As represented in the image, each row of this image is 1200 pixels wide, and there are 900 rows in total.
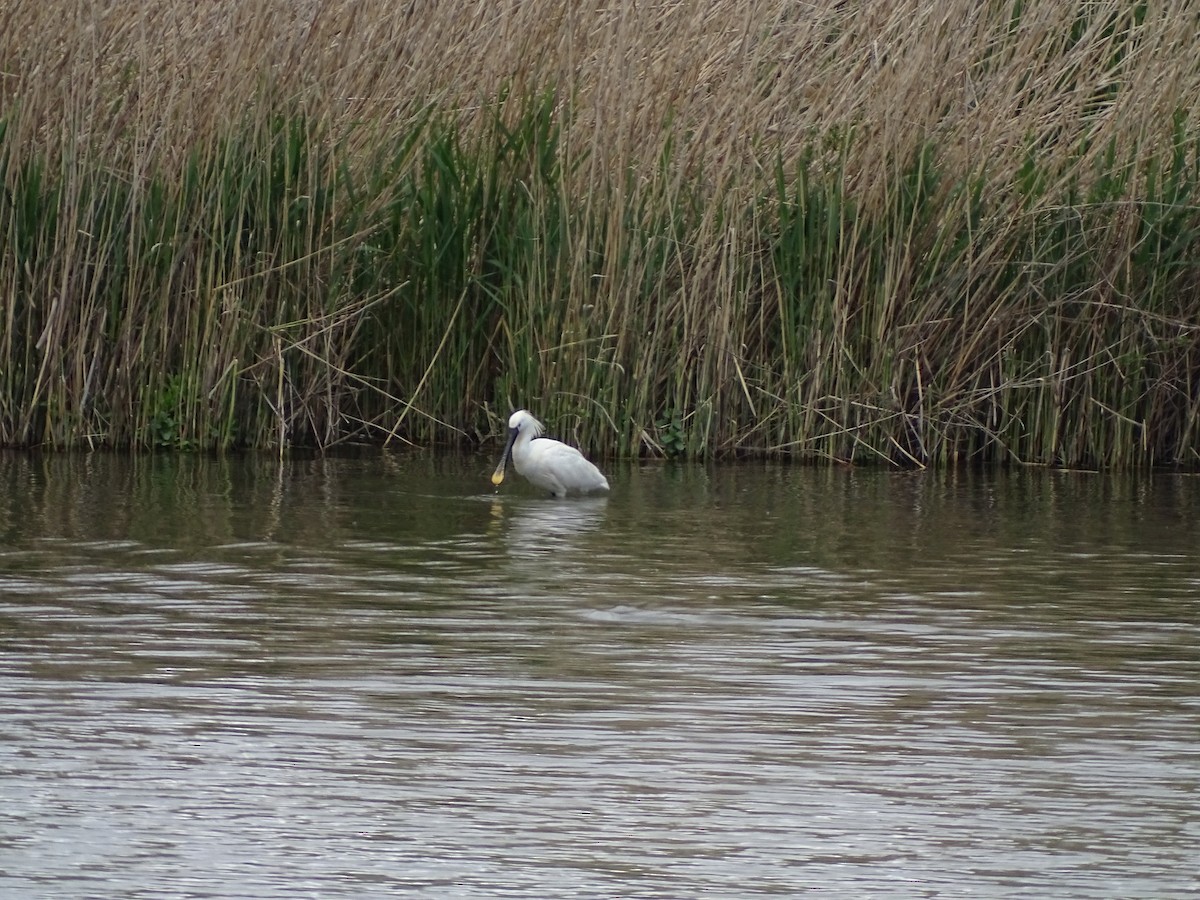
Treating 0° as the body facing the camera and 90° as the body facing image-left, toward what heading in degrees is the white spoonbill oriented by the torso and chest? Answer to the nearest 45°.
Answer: approximately 90°
